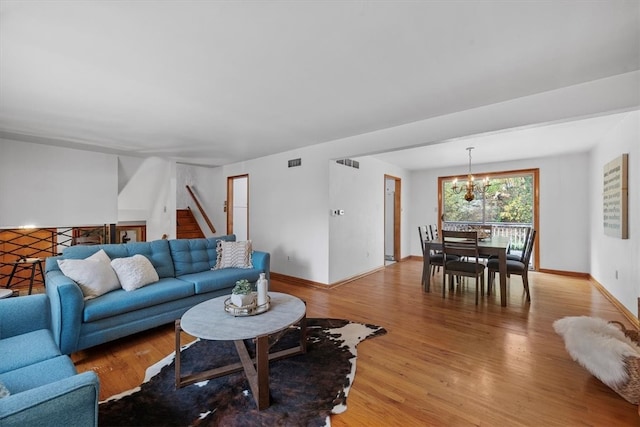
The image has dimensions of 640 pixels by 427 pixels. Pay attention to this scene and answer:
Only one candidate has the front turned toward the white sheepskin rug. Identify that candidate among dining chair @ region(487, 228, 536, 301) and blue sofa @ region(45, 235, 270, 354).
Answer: the blue sofa

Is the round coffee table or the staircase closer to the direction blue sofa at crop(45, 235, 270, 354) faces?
the round coffee table

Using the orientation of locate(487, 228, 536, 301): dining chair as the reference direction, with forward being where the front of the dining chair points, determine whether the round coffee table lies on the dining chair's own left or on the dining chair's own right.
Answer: on the dining chair's own left

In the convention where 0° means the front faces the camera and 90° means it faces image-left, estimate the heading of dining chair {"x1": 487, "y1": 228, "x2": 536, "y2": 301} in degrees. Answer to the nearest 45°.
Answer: approximately 90°

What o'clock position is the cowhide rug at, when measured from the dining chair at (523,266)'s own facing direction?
The cowhide rug is roughly at 10 o'clock from the dining chair.

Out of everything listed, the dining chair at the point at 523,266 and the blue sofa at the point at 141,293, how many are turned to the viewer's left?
1

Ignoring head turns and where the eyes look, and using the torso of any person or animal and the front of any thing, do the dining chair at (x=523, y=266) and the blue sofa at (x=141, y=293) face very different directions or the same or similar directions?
very different directions

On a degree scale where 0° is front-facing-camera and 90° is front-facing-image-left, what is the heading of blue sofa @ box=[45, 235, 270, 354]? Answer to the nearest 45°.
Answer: approximately 315°

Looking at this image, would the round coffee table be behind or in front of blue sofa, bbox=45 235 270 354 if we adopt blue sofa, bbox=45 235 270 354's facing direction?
in front

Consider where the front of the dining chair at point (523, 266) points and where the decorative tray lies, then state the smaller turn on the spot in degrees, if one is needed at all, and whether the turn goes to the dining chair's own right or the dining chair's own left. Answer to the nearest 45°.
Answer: approximately 45° to the dining chair's own left

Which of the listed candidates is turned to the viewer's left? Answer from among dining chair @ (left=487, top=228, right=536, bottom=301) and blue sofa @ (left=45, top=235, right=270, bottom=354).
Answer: the dining chair

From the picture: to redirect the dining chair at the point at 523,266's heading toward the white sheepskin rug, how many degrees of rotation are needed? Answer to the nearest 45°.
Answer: approximately 90° to its left

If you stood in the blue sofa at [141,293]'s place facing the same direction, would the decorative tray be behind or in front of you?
in front

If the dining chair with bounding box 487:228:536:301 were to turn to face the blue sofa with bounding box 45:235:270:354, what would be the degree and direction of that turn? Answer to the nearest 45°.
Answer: approximately 45° to its left

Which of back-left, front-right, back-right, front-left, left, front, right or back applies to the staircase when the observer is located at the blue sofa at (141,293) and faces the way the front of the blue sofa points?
back-left
